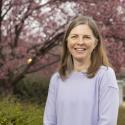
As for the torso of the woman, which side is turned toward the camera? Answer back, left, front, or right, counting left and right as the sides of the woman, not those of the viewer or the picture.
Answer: front
